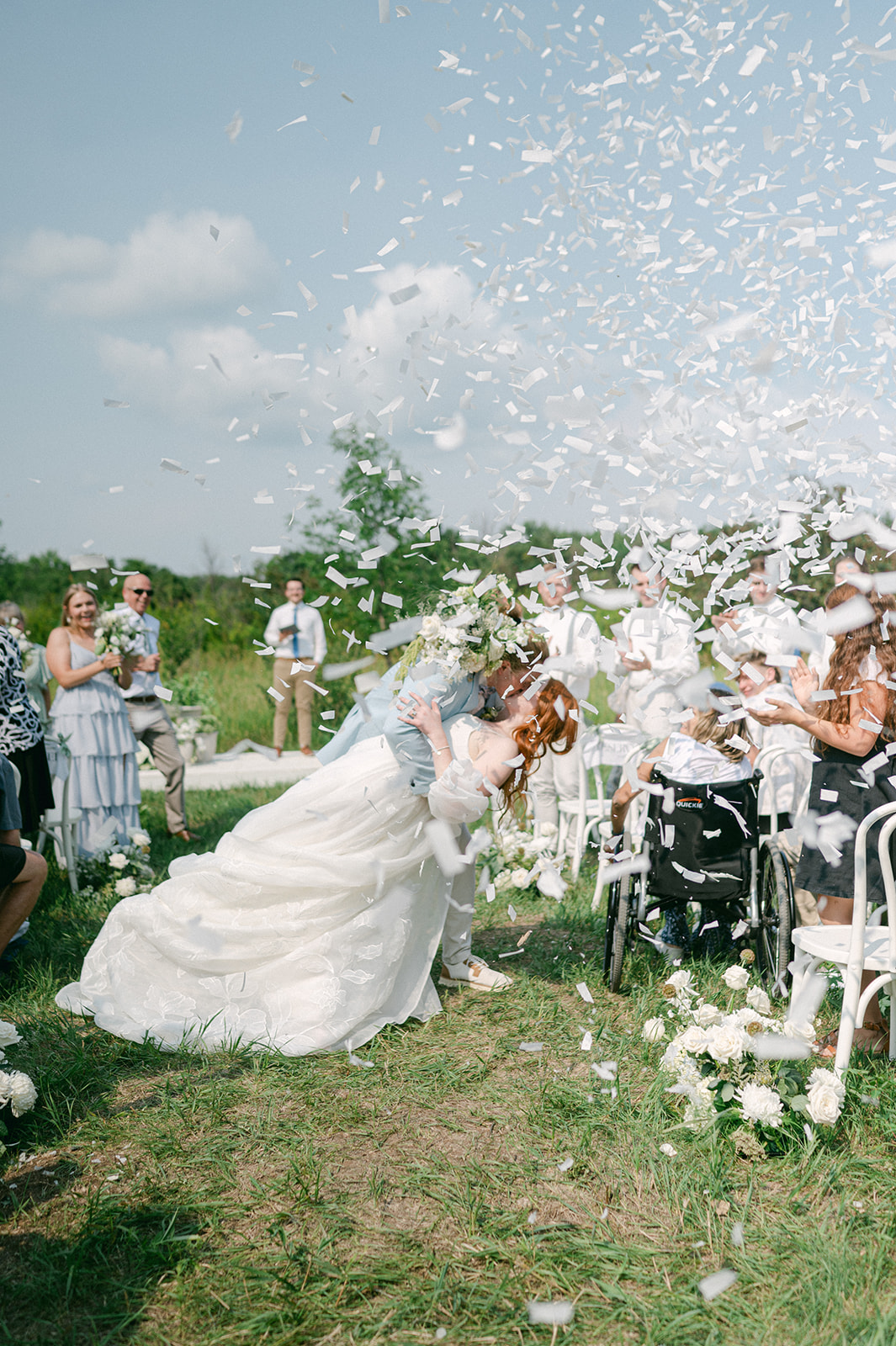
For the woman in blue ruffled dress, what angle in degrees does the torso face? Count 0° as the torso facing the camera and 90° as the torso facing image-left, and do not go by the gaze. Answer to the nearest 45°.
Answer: approximately 315°

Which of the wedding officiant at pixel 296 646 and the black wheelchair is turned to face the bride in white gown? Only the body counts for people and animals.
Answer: the wedding officiant

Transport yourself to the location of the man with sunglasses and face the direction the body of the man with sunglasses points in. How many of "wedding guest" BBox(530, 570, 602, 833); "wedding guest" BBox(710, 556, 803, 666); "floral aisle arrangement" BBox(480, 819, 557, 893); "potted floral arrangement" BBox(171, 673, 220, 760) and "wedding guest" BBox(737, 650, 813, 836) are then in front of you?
4

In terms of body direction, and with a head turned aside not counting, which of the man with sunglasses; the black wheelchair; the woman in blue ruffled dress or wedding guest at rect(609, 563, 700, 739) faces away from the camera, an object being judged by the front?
the black wheelchair

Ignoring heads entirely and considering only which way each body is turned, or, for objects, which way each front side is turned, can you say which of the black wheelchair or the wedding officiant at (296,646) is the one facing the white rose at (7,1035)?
the wedding officiant

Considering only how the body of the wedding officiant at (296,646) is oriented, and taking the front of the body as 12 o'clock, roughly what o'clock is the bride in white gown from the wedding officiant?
The bride in white gown is roughly at 12 o'clock from the wedding officiant.

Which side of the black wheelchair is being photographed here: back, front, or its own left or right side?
back

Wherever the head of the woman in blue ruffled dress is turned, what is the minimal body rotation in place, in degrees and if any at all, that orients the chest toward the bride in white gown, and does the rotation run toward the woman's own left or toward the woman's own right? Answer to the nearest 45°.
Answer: approximately 45° to the woman's own right
